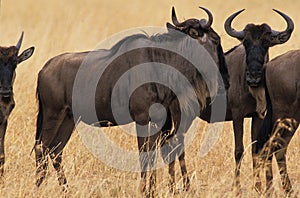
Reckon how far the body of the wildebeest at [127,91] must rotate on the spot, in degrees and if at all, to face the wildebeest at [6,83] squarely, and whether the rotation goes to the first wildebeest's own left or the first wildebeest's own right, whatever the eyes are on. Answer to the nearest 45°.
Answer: approximately 180°

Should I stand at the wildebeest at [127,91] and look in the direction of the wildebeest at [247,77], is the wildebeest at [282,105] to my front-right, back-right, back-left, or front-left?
front-right

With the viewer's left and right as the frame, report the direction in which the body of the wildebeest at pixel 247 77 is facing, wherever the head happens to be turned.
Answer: facing the viewer and to the right of the viewer

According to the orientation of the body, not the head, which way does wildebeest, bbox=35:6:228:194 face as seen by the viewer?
to the viewer's right

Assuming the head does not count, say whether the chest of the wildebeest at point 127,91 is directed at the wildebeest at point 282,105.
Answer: yes

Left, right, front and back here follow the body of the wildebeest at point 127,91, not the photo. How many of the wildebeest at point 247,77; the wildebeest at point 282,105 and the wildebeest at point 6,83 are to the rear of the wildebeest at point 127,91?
1

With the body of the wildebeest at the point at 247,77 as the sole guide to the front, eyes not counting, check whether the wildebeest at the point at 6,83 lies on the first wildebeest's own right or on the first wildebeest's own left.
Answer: on the first wildebeest's own right

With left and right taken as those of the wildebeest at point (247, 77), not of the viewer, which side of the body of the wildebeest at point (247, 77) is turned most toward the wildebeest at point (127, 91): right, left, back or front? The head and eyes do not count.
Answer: right
